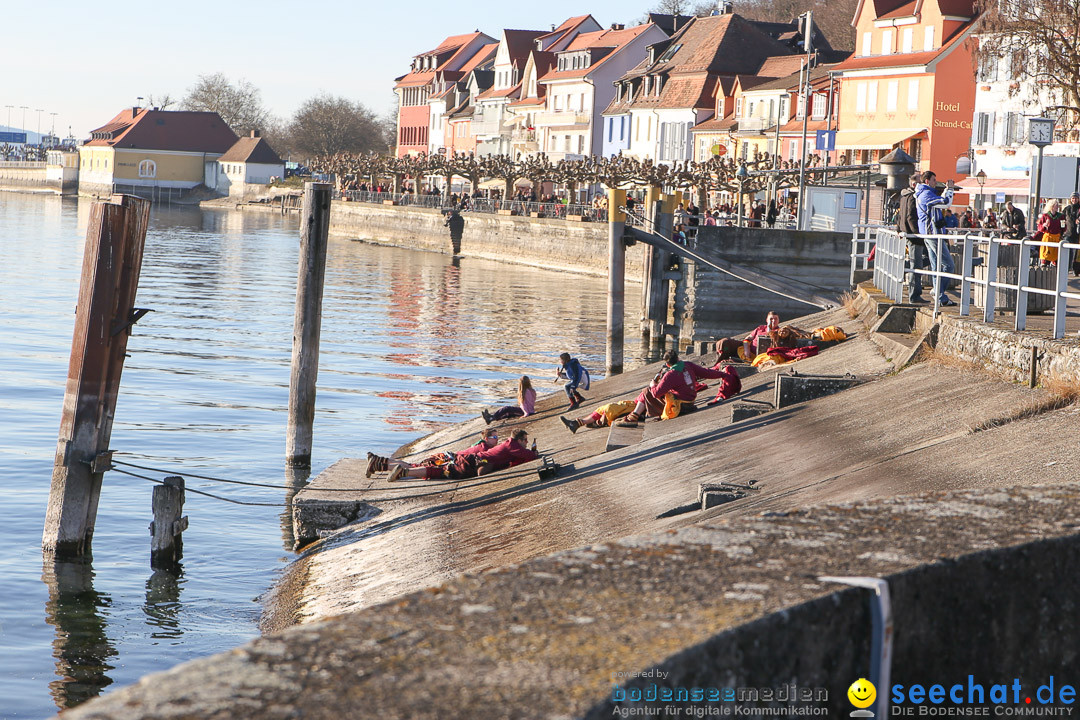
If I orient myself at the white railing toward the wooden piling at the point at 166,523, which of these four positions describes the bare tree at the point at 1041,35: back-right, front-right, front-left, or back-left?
back-right

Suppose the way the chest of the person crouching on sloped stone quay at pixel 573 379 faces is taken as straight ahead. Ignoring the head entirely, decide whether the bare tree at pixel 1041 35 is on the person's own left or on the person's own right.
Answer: on the person's own right

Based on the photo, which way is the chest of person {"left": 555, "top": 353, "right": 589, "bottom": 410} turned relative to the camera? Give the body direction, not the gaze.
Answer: to the viewer's left

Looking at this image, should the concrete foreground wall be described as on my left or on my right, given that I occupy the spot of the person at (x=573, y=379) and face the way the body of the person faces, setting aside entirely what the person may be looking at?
on my left

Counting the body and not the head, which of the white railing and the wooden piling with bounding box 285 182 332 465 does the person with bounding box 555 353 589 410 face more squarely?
the wooden piling

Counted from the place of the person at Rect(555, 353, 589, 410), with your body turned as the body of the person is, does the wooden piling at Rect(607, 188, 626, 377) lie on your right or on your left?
on your right

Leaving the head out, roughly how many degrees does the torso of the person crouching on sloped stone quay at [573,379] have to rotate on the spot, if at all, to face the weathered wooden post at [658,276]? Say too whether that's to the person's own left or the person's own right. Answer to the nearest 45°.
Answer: approximately 90° to the person's own right

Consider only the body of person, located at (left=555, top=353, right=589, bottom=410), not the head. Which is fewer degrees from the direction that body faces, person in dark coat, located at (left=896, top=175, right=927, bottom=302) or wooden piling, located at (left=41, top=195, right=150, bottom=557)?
the wooden piling

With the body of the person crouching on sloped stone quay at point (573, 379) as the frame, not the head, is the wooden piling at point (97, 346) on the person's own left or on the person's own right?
on the person's own left

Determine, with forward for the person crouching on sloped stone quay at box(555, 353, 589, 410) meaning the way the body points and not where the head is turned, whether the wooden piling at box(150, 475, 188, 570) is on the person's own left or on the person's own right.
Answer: on the person's own left
